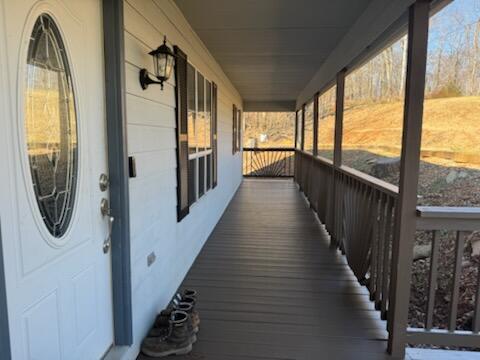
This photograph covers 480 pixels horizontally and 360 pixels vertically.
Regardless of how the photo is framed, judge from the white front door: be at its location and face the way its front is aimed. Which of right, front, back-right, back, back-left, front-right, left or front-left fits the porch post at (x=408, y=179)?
front-left

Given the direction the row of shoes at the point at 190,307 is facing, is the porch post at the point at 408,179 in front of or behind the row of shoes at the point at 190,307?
behind

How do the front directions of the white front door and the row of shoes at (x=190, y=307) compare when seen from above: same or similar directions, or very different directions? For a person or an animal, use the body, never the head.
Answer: very different directions

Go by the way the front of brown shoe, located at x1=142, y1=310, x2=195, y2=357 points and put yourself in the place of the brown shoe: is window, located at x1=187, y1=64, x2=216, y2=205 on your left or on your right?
on your right

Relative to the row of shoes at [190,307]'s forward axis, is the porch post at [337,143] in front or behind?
behind

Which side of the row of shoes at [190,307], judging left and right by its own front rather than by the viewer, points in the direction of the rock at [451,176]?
back

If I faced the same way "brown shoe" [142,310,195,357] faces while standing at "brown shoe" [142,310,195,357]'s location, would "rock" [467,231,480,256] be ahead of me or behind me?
behind

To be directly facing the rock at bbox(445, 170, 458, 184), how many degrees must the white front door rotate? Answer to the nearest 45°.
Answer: approximately 45° to its left

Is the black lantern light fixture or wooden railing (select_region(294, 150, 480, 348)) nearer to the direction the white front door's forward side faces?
the wooden railing

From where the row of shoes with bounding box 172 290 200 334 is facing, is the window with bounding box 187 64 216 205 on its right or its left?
on its right

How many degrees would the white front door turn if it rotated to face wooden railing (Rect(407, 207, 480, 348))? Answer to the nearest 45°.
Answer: approximately 45° to its left

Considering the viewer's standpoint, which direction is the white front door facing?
facing the viewer and to the right of the viewer
